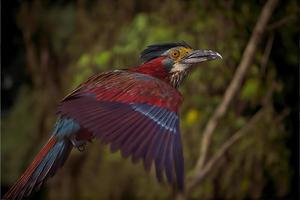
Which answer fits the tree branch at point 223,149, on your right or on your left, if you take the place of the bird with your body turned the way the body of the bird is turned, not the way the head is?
on your left

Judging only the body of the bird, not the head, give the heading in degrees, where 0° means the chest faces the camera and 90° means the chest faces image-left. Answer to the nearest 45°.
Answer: approximately 270°

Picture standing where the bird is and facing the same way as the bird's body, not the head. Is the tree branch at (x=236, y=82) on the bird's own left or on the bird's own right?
on the bird's own left
